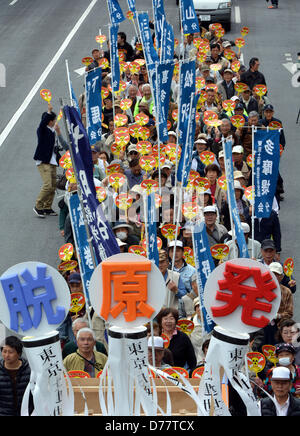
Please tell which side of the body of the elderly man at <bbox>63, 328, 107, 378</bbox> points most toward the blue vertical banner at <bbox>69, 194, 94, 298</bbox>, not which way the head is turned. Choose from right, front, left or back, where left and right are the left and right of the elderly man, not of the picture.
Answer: back

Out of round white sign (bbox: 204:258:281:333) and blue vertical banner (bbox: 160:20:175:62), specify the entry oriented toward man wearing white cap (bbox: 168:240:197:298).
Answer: the blue vertical banner

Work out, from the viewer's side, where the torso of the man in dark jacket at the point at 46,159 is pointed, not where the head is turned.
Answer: to the viewer's right

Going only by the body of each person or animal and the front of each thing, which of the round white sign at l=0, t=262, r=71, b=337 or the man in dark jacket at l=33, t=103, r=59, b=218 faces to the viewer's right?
the man in dark jacket

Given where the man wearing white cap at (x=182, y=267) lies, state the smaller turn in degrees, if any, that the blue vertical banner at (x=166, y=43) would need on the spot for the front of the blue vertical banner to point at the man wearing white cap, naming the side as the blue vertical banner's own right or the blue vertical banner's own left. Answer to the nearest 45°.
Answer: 0° — it already faces them

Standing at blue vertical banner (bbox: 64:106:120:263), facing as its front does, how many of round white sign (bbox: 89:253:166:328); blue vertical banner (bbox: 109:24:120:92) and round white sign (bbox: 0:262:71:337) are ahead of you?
2

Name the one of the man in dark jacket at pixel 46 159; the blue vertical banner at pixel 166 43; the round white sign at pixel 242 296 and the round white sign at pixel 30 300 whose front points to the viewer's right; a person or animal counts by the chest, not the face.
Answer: the man in dark jacket
